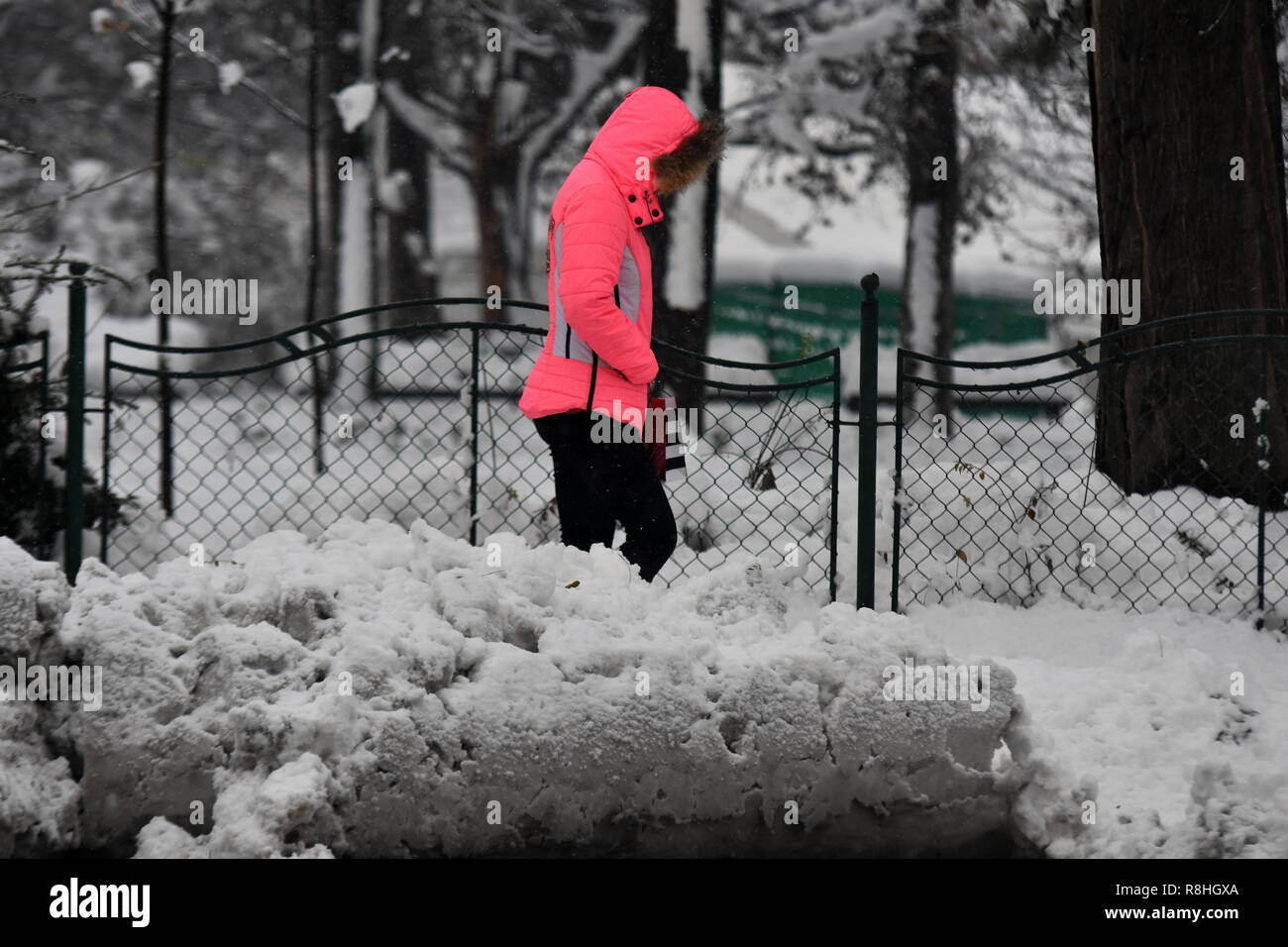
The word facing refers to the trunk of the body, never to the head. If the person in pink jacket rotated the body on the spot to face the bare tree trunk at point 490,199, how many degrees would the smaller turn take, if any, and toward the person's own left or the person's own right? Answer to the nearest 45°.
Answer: approximately 90° to the person's own left

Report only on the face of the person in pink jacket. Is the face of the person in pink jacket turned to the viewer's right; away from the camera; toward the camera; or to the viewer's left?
to the viewer's right

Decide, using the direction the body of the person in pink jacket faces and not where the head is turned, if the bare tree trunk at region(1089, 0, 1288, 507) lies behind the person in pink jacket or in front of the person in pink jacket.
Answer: in front

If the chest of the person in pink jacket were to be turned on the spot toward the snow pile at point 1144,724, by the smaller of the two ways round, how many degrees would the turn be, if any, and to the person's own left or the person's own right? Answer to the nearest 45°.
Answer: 0° — they already face it

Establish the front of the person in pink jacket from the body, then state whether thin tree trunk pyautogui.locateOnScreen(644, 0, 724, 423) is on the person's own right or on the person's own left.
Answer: on the person's own left

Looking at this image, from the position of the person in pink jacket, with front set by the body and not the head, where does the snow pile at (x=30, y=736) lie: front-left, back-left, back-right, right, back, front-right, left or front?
back-right

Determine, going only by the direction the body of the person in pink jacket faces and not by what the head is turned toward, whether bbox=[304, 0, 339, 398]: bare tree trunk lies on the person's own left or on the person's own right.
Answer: on the person's own left

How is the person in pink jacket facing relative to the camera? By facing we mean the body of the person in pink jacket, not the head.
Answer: to the viewer's right

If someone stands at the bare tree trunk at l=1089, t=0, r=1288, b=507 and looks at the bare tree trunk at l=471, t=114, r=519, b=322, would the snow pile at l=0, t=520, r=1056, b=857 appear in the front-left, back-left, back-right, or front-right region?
back-left
